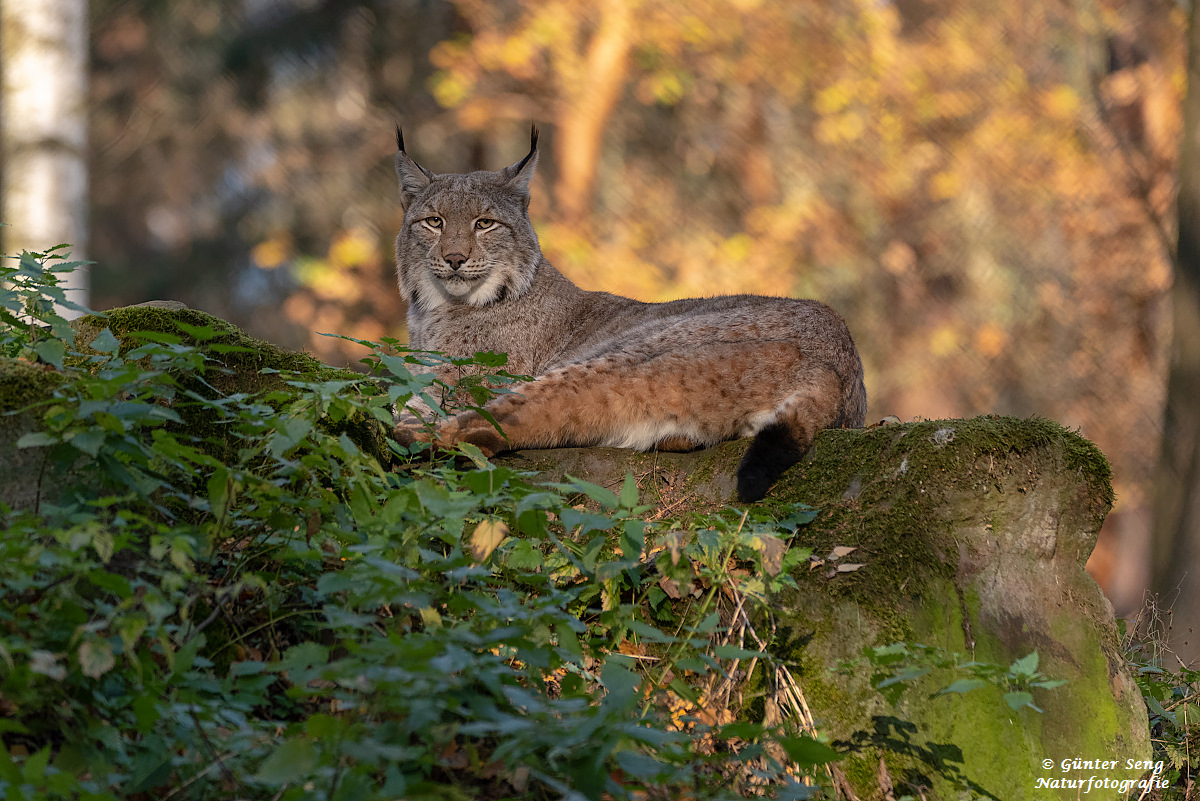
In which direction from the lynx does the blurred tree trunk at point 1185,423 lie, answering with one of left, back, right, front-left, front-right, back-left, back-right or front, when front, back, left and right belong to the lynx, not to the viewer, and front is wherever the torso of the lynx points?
back-right

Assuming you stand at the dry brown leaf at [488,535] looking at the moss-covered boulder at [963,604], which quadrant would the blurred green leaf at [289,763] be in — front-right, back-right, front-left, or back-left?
back-right

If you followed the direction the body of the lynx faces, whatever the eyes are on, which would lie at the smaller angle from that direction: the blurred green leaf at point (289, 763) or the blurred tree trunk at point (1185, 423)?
the blurred green leaf

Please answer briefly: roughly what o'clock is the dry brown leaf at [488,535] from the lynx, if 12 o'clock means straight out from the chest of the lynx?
The dry brown leaf is roughly at 9 o'clock from the lynx.

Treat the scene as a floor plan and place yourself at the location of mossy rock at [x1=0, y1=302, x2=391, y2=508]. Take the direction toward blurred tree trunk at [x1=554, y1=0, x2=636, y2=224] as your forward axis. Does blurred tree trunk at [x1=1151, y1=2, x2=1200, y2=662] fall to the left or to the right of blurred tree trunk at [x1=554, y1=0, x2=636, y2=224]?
right

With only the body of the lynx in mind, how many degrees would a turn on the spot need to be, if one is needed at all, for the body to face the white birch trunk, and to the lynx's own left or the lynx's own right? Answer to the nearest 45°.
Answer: approximately 45° to the lynx's own right

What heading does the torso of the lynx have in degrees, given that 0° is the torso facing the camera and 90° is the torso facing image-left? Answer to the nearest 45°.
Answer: approximately 90°

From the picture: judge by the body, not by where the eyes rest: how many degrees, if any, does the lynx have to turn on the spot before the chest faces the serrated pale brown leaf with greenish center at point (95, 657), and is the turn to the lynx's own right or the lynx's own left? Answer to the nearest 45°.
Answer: approximately 90° to the lynx's own left
